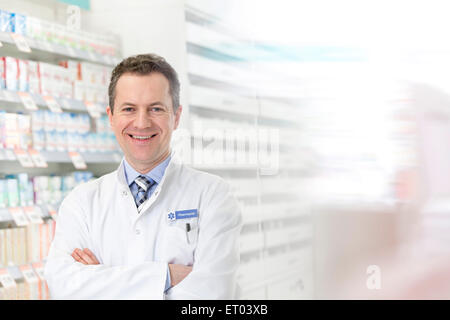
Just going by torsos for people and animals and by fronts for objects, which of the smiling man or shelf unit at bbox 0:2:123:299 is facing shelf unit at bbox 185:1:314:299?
shelf unit at bbox 0:2:123:299

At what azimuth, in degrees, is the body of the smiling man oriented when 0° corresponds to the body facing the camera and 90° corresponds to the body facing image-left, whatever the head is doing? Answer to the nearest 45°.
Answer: approximately 0°

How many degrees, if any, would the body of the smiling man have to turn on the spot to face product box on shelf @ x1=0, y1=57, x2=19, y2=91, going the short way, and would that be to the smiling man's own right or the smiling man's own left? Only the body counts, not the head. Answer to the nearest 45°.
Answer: approximately 135° to the smiling man's own right

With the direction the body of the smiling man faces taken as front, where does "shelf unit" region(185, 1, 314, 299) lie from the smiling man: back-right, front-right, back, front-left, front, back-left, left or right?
back-left
